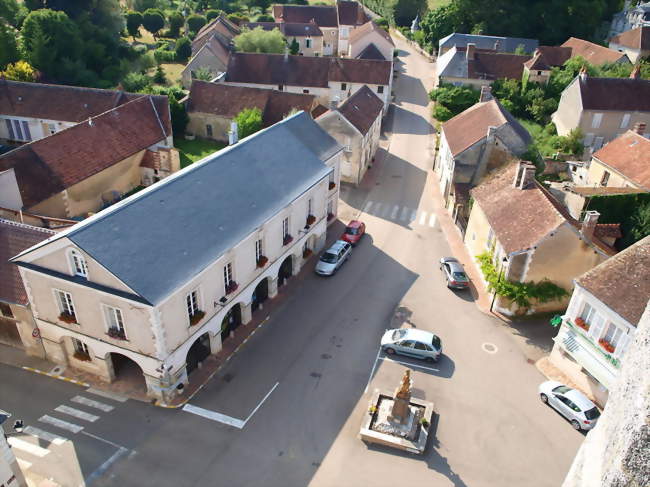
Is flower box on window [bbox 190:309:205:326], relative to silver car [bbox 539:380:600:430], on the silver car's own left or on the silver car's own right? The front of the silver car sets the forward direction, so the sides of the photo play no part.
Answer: on the silver car's own left

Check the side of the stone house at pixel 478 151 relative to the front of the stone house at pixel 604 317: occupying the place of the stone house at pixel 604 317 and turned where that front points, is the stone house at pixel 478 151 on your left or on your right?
on your right

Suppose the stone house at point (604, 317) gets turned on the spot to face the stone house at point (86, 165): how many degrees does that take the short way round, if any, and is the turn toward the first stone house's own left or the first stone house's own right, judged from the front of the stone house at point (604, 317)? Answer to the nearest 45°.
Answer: approximately 45° to the first stone house's own right

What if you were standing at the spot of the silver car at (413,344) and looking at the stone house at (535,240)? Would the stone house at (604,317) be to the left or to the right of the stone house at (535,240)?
right

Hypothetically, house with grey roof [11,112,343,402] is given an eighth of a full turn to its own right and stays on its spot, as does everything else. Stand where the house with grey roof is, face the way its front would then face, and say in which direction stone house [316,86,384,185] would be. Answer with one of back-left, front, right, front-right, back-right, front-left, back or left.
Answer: back-left
